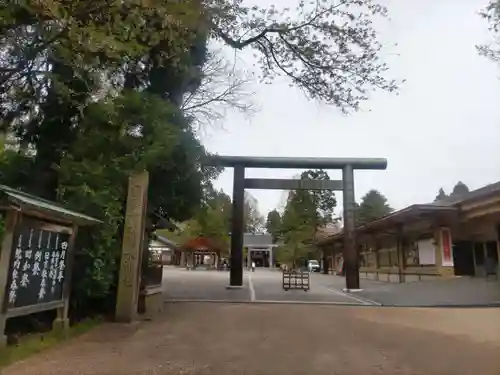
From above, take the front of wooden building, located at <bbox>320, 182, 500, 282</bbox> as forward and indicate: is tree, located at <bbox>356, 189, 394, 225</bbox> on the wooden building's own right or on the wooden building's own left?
on the wooden building's own right

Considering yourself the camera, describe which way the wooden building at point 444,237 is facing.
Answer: facing the viewer and to the left of the viewer

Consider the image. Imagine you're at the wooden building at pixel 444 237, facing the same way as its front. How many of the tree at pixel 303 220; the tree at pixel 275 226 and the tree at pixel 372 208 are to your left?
0

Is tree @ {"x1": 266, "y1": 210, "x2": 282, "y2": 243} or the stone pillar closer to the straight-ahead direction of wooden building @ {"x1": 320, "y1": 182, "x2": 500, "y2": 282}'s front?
the stone pillar

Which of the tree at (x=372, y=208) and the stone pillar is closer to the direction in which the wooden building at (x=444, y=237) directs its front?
the stone pillar

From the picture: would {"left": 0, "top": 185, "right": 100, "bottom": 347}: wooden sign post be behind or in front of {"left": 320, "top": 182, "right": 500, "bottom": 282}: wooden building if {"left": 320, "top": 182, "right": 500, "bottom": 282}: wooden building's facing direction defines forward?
in front

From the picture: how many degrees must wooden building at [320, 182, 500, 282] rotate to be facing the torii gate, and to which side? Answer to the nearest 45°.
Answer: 0° — it already faces it

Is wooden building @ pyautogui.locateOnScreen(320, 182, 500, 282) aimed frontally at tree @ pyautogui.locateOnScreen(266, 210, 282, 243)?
no

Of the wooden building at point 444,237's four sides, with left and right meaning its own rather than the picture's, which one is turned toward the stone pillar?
front

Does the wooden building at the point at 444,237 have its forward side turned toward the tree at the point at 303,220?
no

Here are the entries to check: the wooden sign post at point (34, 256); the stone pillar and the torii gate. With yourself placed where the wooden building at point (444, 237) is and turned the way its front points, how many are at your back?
0

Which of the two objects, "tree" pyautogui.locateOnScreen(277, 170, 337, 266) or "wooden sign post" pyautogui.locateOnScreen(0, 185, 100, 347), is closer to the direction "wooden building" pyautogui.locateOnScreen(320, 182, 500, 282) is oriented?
the wooden sign post
